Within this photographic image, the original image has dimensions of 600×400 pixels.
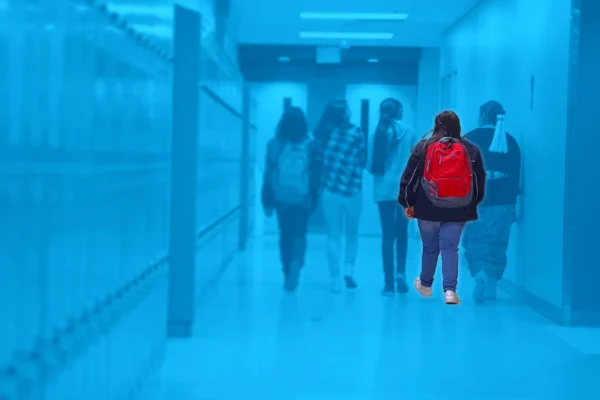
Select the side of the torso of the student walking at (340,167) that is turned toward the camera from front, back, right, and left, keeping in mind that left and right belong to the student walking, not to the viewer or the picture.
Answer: back

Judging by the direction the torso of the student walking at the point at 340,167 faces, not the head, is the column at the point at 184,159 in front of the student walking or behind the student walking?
behind

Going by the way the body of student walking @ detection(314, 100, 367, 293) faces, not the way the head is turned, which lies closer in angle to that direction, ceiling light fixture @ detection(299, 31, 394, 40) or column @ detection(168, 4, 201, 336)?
the ceiling light fixture

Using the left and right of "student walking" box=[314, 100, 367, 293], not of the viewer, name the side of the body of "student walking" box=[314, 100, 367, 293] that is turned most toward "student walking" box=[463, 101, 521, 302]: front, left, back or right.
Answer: right

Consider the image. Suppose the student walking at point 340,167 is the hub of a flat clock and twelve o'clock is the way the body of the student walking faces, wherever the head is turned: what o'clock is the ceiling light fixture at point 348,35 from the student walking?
The ceiling light fixture is roughly at 12 o'clock from the student walking.

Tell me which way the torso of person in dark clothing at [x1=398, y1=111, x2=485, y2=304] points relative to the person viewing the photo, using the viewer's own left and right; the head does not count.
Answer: facing away from the viewer

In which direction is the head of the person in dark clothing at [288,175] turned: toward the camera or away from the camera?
away from the camera

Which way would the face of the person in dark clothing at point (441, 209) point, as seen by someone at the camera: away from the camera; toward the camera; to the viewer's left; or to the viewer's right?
away from the camera
